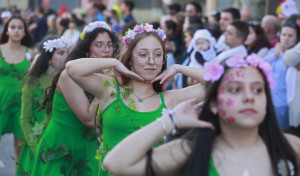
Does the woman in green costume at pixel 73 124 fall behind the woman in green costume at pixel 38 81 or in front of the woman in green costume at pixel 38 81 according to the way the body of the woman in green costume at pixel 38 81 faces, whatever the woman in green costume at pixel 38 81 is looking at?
in front

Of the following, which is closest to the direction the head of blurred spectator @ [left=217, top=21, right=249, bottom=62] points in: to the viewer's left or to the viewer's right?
to the viewer's left

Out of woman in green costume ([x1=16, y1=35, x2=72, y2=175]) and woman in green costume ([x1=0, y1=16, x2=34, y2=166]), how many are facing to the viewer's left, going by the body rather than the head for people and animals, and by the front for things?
0

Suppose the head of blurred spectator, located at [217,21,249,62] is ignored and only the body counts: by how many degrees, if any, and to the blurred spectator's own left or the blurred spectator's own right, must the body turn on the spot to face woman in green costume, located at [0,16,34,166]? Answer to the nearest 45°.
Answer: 0° — they already face them
